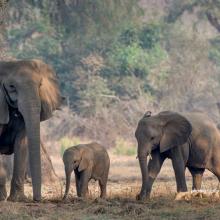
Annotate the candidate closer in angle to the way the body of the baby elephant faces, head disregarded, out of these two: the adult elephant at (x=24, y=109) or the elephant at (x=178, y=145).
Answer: the adult elephant

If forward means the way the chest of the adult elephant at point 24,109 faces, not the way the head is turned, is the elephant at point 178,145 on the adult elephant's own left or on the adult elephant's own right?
on the adult elephant's own left

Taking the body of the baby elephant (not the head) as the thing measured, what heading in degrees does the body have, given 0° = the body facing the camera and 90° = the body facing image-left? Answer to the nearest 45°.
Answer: approximately 45°

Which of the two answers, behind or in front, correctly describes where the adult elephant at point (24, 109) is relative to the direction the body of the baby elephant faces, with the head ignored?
in front

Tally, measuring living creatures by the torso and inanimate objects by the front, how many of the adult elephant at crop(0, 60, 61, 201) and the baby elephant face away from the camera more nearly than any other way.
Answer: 0

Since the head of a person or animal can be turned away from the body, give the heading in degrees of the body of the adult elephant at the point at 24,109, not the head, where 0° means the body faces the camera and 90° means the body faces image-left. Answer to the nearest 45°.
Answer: approximately 315°

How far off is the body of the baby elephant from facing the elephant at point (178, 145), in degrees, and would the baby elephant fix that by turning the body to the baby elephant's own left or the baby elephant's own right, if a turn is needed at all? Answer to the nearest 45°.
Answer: approximately 90° to the baby elephant's own left
